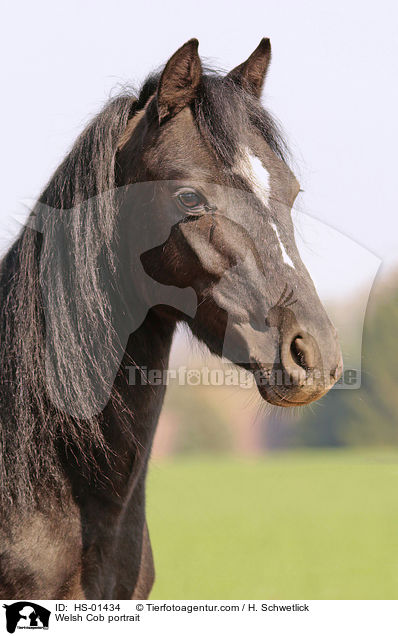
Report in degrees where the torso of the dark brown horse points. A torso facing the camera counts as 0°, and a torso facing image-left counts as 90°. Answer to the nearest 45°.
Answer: approximately 315°
